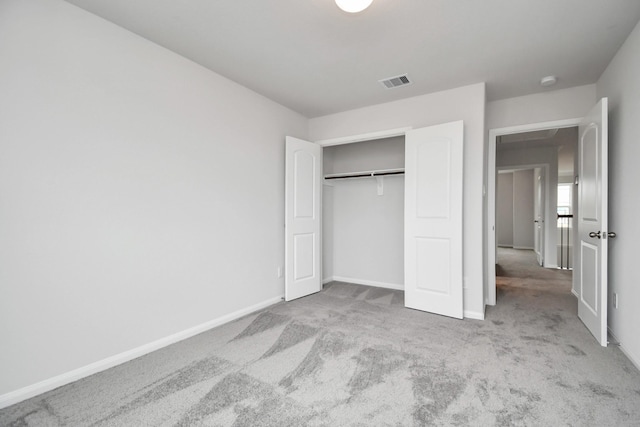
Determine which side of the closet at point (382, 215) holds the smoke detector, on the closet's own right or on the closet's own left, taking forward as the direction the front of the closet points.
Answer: on the closet's own left

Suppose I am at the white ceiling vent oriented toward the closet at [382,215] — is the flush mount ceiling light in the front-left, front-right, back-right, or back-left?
back-left

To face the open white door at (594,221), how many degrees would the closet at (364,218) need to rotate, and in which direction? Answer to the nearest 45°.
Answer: approximately 90° to its left

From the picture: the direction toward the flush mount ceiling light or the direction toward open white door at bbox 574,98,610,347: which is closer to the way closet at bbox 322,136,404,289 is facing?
the flush mount ceiling light

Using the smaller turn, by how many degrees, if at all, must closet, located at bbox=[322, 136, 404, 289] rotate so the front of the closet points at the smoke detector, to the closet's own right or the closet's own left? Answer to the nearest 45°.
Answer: approximately 90° to the closet's own left

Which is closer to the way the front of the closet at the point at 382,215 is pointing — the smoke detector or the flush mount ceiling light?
the flush mount ceiling light

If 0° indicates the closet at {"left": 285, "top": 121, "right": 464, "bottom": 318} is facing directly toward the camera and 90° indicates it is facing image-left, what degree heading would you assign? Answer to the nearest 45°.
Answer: approximately 45°

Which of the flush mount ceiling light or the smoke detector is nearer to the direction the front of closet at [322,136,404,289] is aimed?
the flush mount ceiling light

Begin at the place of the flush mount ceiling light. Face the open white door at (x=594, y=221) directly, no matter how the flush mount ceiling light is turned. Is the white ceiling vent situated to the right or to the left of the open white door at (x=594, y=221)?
left
